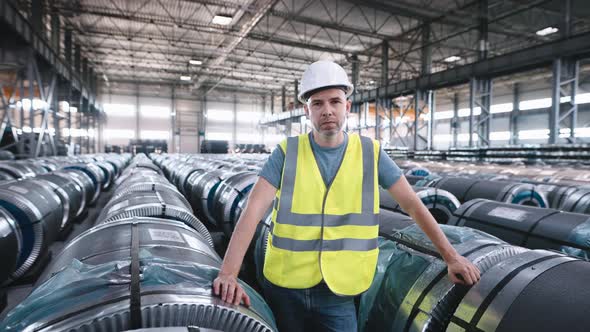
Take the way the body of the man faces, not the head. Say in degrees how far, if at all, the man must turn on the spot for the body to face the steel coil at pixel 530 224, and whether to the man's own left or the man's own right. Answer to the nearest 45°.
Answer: approximately 135° to the man's own left

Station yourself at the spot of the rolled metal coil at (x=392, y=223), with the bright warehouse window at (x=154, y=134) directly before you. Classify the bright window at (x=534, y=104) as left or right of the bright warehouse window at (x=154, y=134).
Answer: right

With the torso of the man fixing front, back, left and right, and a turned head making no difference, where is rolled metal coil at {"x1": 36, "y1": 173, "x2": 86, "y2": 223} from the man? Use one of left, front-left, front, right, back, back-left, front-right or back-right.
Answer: back-right

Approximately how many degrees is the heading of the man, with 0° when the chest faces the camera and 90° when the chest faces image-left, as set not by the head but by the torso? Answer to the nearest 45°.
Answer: approximately 0°

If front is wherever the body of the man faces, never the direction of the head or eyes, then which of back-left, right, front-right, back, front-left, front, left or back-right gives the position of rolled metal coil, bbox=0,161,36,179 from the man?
back-right

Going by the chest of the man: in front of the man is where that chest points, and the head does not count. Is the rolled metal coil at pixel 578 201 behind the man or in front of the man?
behind

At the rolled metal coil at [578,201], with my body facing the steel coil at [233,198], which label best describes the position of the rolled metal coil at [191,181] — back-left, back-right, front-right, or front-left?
front-right

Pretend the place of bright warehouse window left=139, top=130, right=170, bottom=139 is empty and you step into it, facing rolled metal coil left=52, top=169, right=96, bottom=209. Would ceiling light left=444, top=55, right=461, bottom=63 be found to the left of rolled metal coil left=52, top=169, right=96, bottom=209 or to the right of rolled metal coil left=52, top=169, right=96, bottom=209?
left

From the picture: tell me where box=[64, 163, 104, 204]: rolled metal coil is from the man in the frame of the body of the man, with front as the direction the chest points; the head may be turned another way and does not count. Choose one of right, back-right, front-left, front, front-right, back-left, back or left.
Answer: back-right

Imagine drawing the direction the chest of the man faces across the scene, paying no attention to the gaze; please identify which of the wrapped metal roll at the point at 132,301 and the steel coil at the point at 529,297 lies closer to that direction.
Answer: the wrapped metal roll

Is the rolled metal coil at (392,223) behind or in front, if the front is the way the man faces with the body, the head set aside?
behind

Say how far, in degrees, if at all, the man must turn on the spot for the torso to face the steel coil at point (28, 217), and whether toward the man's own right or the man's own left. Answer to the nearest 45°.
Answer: approximately 135° to the man's own right

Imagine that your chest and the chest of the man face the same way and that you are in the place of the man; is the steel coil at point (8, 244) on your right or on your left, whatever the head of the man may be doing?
on your right

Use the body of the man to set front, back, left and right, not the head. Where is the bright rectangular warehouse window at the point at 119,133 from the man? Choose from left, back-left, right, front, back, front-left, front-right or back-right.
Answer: back-right
